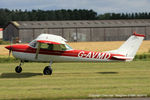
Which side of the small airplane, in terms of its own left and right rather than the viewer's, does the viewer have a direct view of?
left
